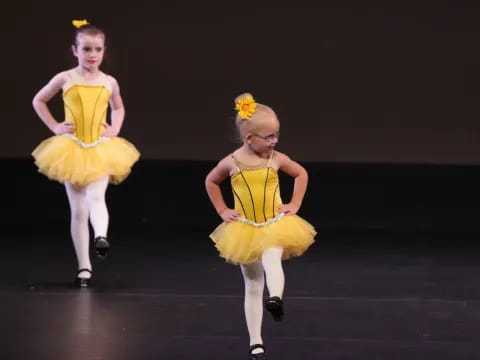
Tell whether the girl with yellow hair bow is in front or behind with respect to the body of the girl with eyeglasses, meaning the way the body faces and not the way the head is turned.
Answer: behind

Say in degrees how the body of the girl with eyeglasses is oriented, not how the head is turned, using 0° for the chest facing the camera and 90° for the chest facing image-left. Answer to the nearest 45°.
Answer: approximately 0°
